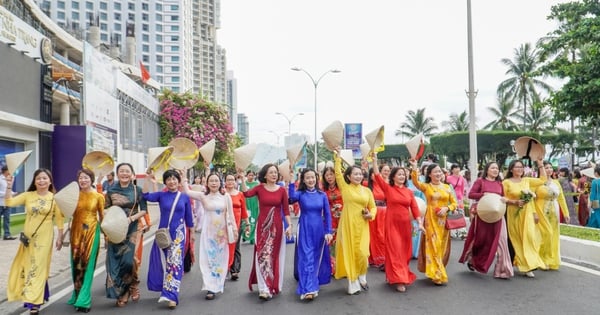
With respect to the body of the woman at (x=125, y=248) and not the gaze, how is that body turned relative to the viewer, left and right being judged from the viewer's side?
facing the viewer

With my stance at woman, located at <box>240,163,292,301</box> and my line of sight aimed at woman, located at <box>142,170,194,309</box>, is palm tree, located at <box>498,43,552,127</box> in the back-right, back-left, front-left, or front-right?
back-right

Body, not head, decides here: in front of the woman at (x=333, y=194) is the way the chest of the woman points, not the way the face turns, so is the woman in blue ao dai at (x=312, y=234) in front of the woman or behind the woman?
in front

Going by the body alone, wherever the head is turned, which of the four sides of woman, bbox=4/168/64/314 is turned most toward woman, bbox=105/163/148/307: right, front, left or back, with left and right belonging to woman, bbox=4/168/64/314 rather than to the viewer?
left

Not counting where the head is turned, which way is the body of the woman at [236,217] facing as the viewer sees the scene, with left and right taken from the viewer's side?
facing the viewer

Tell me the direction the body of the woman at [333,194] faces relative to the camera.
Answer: toward the camera

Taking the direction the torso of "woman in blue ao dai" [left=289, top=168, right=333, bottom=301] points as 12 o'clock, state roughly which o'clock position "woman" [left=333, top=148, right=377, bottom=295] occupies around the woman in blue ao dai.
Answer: The woman is roughly at 9 o'clock from the woman in blue ao dai.

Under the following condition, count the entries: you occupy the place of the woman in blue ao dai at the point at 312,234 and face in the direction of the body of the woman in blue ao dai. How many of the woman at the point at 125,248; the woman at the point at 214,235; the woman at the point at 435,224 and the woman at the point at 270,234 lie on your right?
3

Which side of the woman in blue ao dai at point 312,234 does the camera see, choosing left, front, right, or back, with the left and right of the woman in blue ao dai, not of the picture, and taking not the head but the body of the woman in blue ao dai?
front
